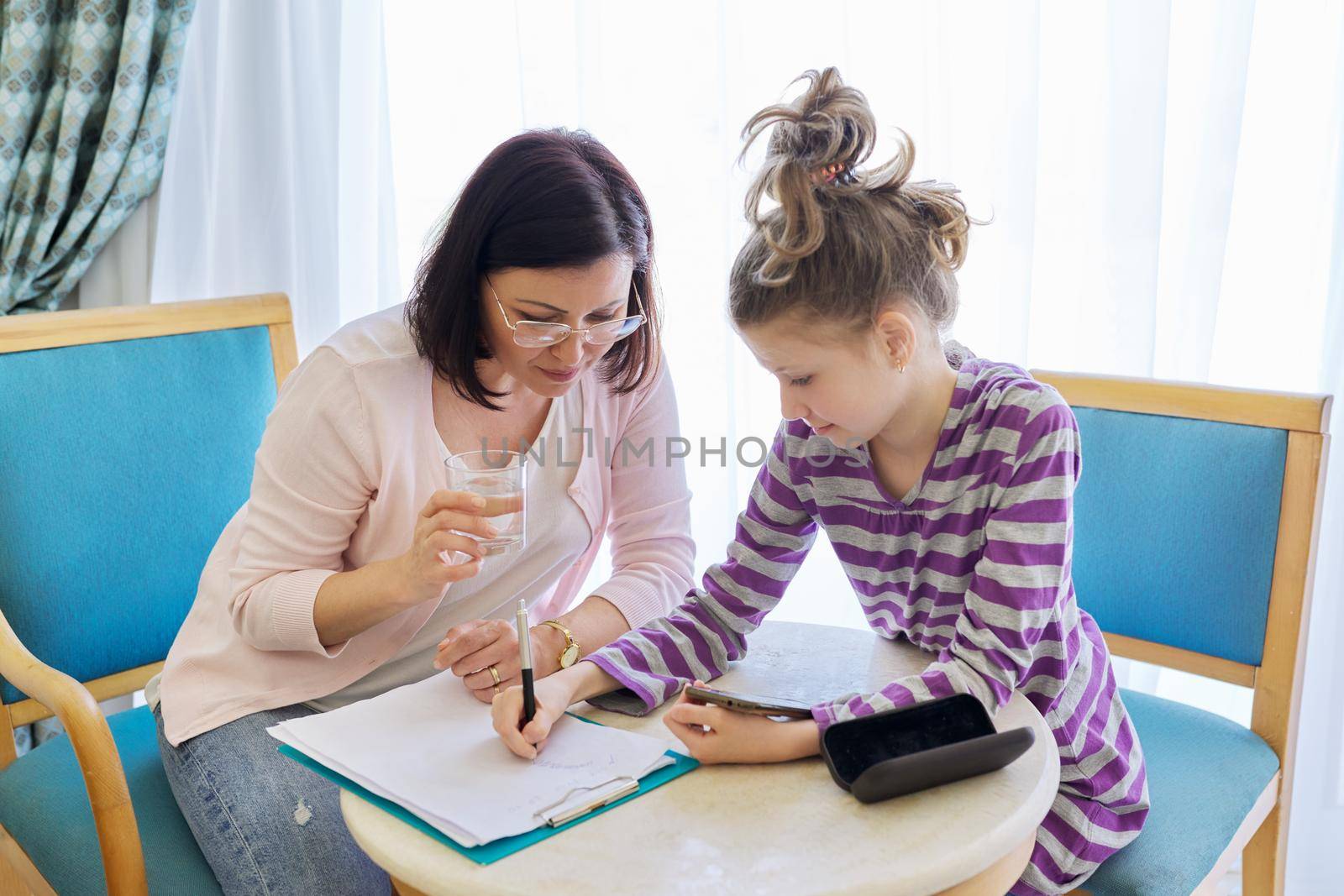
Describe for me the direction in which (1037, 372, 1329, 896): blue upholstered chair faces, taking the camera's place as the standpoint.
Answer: facing the viewer and to the left of the viewer

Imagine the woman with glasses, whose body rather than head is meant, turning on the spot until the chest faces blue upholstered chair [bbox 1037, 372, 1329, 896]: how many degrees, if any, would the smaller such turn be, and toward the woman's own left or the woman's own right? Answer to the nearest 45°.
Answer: approximately 45° to the woman's own left

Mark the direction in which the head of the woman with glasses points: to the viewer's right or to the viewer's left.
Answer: to the viewer's right

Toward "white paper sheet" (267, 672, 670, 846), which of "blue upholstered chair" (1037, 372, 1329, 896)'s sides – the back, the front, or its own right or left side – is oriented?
front

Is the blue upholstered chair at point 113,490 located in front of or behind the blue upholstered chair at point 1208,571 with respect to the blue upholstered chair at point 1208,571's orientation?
in front

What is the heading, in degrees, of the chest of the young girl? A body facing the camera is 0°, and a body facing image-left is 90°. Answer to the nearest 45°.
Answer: approximately 45°

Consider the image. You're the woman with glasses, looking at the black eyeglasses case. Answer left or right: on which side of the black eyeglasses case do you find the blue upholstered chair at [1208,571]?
left

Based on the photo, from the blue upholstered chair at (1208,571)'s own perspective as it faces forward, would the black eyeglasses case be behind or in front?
in front

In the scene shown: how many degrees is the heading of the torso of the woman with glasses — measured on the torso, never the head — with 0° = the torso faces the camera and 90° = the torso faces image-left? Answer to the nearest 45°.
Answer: approximately 315°
